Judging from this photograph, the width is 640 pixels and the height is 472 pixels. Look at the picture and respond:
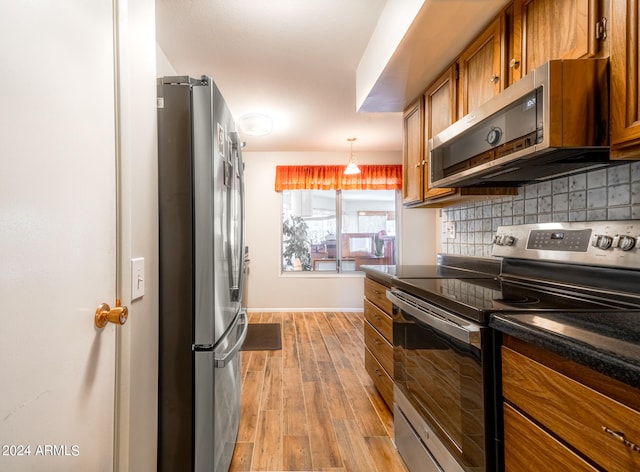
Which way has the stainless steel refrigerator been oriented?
to the viewer's right

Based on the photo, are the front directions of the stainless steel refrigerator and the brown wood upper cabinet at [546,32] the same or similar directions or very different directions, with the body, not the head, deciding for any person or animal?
very different directions

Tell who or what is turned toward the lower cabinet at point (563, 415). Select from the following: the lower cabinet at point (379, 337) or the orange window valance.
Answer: the orange window valance

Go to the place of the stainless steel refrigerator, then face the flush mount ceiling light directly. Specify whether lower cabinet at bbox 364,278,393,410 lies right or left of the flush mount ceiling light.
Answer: right

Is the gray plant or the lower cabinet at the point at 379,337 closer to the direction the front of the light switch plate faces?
the lower cabinet

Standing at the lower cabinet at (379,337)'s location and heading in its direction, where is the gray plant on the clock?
The gray plant is roughly at 2 o'clock from the lower cabinet.

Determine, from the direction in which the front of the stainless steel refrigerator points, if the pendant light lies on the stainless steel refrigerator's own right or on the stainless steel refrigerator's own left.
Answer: on the stainless steel refrigerator's own left

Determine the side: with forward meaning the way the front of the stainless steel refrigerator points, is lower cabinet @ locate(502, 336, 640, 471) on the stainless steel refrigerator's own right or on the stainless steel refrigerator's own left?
on the stainless steel refrigerator's own right

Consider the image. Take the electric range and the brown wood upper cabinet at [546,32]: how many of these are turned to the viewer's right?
0

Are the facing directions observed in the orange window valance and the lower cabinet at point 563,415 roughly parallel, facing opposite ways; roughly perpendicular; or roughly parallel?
roughly perpendicular

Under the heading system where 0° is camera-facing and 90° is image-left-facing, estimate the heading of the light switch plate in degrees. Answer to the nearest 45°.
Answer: approximately 315°

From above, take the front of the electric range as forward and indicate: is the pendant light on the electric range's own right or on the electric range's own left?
on the electric range's own right

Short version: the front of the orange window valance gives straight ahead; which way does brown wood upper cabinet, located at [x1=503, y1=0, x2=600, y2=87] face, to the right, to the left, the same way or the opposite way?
to the right
